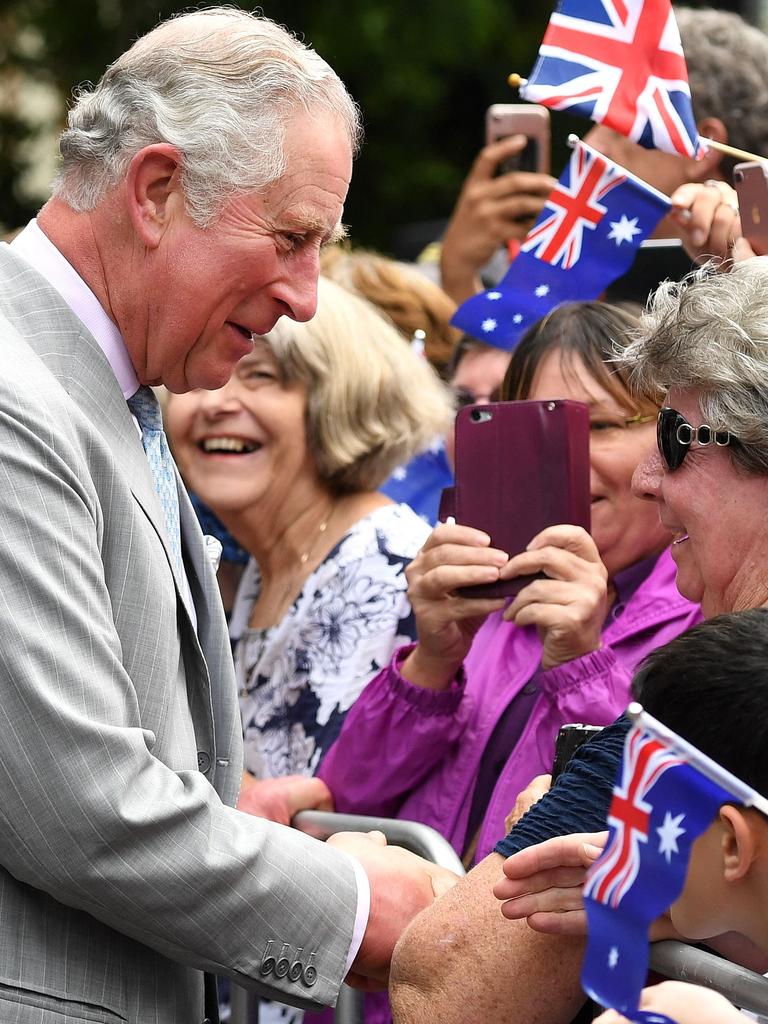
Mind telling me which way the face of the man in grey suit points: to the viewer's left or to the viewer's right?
to the viewer's right

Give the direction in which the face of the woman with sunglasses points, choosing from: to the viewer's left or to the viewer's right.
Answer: to the viewer's left

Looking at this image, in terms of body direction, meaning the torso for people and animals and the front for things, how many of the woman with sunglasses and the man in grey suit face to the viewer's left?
1

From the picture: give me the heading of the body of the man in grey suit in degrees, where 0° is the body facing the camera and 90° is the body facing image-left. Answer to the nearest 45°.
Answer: approximately 270°

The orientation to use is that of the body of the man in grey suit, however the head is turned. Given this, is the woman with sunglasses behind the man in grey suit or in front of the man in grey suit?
in front

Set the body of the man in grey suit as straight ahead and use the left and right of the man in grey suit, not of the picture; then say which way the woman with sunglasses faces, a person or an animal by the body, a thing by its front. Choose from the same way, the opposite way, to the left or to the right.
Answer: the opposite way

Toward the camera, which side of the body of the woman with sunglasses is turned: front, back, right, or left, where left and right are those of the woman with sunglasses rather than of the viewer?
left

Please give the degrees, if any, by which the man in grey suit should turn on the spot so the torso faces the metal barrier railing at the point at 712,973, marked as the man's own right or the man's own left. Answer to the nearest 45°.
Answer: approximately 45° to the man's own right

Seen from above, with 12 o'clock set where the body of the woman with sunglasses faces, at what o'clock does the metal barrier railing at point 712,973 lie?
The metal barrier railing is roughly at 9 o'clock from the woman with sunglasses.
